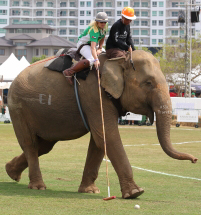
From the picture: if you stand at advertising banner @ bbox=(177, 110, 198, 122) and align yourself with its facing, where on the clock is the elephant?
The elephant is roughly at 12 o'clock from the advertising banner.

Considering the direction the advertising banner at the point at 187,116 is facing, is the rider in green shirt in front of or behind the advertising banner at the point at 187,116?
in front

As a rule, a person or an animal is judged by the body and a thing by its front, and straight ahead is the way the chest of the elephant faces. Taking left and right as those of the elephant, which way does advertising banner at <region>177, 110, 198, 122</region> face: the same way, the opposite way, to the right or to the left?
to the right

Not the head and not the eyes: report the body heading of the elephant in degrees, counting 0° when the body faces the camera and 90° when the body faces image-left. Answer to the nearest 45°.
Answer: approximately 270°

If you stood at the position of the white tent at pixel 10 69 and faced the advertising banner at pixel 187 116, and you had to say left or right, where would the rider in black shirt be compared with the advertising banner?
right

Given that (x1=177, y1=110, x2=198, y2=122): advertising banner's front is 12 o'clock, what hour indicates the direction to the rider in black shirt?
The rider in black shirt is roughly at 12 o'clock from the advertising banner.

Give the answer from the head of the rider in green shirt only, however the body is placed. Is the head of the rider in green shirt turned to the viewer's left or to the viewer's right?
to the viewer's right

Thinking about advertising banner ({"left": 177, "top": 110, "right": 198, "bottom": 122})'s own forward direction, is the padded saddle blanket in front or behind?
in front

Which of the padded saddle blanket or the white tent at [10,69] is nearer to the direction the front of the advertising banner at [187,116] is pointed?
the padded saddle blanket

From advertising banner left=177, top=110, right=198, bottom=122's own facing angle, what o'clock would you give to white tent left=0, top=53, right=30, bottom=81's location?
The white tent is roughly at 4 o'clock from the advertising banner.

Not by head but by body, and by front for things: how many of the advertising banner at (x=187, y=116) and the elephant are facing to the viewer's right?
1

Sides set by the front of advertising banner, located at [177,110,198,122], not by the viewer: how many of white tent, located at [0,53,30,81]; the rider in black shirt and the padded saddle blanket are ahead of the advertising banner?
2
